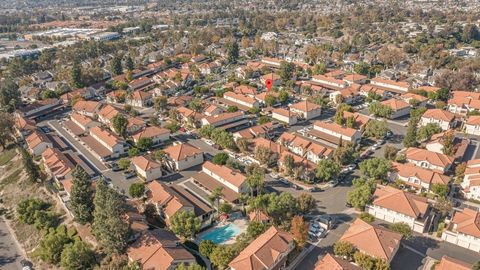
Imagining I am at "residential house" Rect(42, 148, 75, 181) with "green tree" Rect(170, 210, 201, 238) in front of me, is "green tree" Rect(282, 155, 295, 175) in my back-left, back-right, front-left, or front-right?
front-left

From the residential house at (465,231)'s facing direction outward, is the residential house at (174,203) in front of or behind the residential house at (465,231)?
in front

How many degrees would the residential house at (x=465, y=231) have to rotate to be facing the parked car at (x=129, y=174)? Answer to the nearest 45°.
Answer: approximately 45° to its right

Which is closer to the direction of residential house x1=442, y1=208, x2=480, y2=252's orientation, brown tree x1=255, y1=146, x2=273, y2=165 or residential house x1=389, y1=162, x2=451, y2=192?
the brown tree

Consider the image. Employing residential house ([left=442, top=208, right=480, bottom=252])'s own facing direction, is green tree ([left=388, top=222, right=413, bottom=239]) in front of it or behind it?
in front

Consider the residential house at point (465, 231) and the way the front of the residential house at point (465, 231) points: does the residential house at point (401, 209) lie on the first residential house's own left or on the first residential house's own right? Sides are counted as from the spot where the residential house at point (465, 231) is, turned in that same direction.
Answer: on the first residential house's own right

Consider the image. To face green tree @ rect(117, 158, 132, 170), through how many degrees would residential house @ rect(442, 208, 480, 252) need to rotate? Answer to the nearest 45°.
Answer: approximately 45° to its right

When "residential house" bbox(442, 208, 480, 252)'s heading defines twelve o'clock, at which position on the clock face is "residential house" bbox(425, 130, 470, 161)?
"residential house" bbox(425, 130, 470, 161) is roughly at 6 o'clock from "residential house" bbox(442, 208, 480, 252).

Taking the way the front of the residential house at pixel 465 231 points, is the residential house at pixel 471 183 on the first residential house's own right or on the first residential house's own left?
on the first residential house's own right

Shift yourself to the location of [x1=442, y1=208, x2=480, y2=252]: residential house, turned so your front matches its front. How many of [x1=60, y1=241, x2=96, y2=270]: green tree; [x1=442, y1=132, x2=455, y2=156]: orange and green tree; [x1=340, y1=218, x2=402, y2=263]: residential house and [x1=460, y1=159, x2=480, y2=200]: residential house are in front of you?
2

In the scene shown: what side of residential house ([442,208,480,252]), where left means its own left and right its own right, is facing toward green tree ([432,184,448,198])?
back

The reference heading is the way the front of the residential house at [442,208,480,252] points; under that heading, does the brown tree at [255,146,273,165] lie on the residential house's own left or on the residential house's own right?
on the residential house's own right

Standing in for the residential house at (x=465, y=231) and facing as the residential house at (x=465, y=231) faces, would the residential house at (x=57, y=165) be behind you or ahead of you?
ahead

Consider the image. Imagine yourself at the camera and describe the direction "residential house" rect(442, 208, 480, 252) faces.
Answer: facing the viewer and to the left of the viewer

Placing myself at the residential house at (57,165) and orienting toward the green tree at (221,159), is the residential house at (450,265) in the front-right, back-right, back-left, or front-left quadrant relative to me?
front-right
